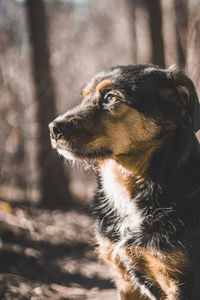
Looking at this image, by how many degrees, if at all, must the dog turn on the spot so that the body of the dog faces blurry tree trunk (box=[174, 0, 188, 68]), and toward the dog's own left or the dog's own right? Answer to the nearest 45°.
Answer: approximately 135° to the dog's own right

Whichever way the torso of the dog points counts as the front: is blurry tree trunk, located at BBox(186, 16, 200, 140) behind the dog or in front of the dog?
behind

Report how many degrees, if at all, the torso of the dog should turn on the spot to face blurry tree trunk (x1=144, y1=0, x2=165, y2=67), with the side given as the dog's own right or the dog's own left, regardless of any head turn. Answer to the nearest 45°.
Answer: approximately 135° to the dog's own right

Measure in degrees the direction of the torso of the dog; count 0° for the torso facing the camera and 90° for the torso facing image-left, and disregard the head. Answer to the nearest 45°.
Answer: approximately 45°
